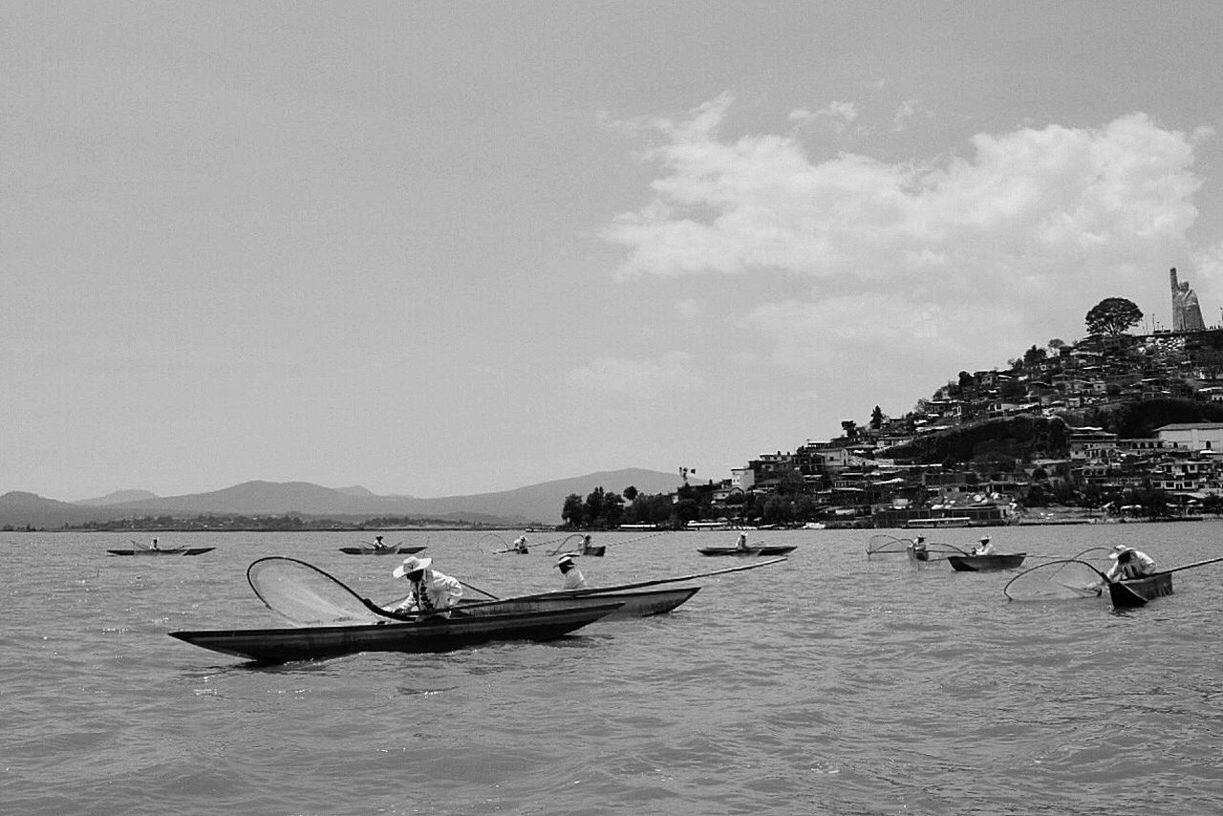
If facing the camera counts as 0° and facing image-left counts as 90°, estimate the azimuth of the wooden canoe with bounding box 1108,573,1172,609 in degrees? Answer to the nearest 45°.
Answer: approximately 45°

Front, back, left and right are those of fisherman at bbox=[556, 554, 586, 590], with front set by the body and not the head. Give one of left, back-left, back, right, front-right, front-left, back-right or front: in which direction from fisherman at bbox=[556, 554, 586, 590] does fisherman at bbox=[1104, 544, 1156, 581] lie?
back

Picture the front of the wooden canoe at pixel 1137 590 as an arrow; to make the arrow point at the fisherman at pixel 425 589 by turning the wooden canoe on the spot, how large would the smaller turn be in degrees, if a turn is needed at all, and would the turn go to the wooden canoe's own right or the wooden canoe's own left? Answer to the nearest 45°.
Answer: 0° — it already faces them

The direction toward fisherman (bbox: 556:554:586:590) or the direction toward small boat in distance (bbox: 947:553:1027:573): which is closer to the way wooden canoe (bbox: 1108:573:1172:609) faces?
the fisherman

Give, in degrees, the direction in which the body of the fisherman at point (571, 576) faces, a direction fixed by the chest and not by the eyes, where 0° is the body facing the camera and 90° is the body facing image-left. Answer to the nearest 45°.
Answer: approximately 90°

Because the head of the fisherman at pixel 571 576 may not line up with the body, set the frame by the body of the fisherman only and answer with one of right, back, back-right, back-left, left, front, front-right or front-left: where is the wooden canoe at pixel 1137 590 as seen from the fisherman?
back

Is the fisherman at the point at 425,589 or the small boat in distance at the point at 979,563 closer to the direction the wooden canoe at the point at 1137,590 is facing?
the fisherman

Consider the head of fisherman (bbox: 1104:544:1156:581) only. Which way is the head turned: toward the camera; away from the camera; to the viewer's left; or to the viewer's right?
to the viewer's left

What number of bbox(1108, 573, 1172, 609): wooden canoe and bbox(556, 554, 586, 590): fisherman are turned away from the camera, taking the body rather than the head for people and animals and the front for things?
0

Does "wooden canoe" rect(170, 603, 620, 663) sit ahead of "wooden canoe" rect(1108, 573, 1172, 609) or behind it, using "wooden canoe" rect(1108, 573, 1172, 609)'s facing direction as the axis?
ahead
